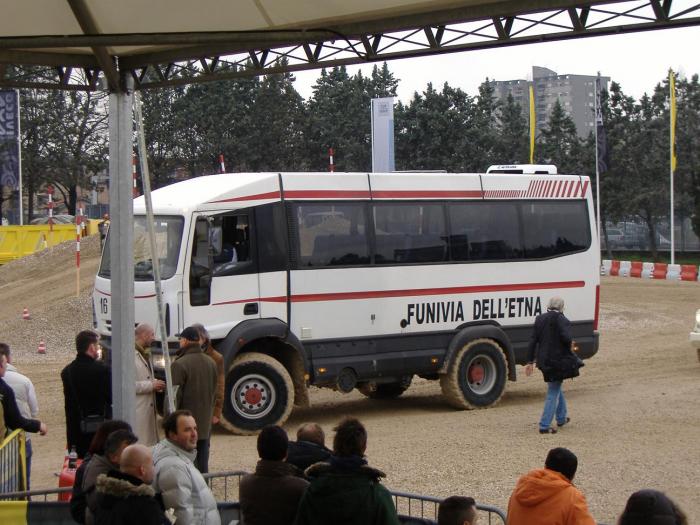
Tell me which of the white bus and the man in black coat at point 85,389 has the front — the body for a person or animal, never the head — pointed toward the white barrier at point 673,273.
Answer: the man in black coat

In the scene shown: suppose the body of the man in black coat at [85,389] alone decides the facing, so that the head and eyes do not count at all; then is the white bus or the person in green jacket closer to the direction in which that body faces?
the white bus

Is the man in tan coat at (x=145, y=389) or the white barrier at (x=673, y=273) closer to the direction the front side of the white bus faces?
the man in tan coat

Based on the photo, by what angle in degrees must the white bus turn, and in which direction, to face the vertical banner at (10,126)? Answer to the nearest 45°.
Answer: approximately 90° to its right

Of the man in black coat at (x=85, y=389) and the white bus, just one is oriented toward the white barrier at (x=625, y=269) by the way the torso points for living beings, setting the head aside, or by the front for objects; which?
the man in black coat

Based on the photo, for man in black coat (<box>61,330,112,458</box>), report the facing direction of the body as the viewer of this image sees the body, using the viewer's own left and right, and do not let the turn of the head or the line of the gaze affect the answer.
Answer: facing away from the viewer and to the right of the viewer

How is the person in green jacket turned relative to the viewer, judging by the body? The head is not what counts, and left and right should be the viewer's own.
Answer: facing away from the viewer

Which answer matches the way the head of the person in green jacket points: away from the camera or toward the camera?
away from the camera

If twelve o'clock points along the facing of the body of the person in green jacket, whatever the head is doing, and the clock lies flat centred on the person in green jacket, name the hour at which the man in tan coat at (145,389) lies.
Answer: The man in tan coat is roughly at 11 o'clock from the person in green jacket.

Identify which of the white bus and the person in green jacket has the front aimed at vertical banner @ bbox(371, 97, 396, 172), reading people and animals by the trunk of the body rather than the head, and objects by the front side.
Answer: the person in green jacket
